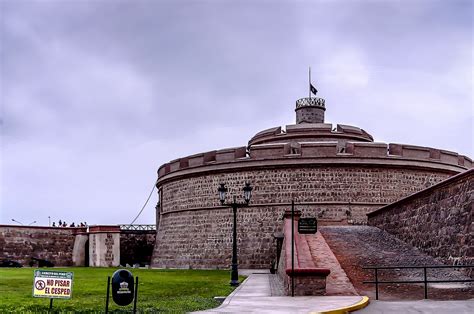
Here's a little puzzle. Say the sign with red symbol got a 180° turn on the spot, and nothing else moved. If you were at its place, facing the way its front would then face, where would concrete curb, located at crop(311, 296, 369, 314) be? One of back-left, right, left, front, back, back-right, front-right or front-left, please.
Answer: right

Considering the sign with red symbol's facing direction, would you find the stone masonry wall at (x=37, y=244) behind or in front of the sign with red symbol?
behind

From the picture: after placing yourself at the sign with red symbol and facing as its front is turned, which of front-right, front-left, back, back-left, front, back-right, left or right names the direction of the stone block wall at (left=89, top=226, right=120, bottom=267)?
back

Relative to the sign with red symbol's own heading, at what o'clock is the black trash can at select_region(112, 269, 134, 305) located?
The black trash can is roughly at 10 o'clock from the sign with red symbol.

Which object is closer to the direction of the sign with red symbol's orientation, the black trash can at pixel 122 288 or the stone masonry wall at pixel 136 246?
the black trash can

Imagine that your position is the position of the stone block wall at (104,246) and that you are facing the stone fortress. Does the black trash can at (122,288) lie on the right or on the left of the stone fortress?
right

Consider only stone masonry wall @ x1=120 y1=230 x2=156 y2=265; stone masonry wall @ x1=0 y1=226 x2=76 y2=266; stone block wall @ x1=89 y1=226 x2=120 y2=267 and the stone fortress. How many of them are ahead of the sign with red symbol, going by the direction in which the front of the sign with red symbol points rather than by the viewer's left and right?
0

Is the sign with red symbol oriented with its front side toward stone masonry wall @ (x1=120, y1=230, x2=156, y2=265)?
no

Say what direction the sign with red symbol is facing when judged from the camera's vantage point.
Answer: facing the viewer

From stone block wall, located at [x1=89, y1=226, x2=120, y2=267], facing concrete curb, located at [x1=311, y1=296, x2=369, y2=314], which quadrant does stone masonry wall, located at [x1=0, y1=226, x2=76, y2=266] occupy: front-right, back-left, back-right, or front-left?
back-right

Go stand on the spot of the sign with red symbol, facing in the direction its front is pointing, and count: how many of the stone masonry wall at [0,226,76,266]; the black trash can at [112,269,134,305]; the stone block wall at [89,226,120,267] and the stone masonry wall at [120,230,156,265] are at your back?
3

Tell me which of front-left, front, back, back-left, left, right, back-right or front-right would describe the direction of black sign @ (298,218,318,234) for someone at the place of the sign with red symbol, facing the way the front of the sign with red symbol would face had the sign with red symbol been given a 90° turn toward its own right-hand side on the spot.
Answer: back-right

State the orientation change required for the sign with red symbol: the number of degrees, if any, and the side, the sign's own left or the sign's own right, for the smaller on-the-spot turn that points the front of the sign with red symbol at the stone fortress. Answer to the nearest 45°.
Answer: approximately 135° to the sign's own left
